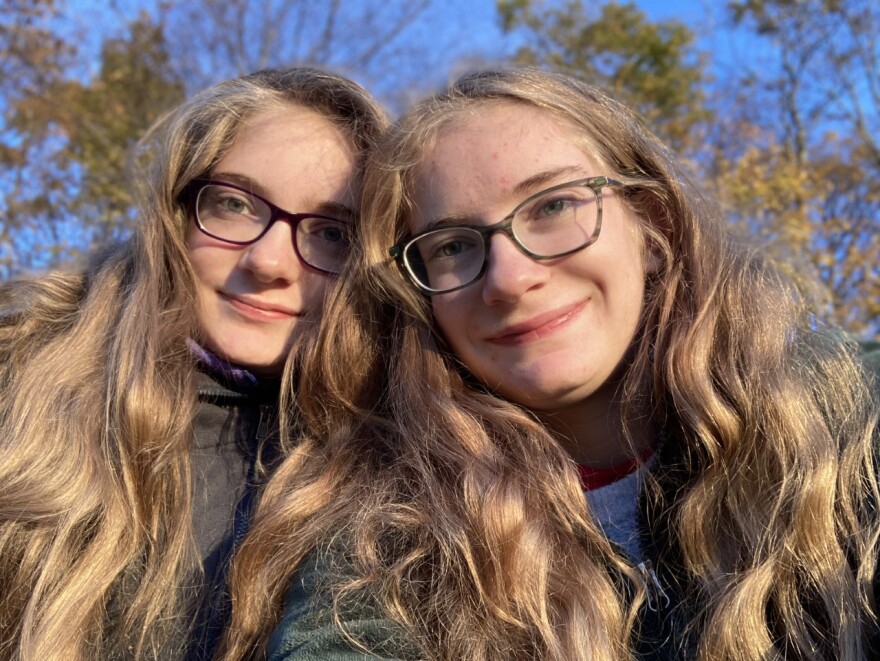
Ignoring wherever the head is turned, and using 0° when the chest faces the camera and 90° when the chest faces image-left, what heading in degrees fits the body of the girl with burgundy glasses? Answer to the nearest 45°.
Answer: approximately 315°
